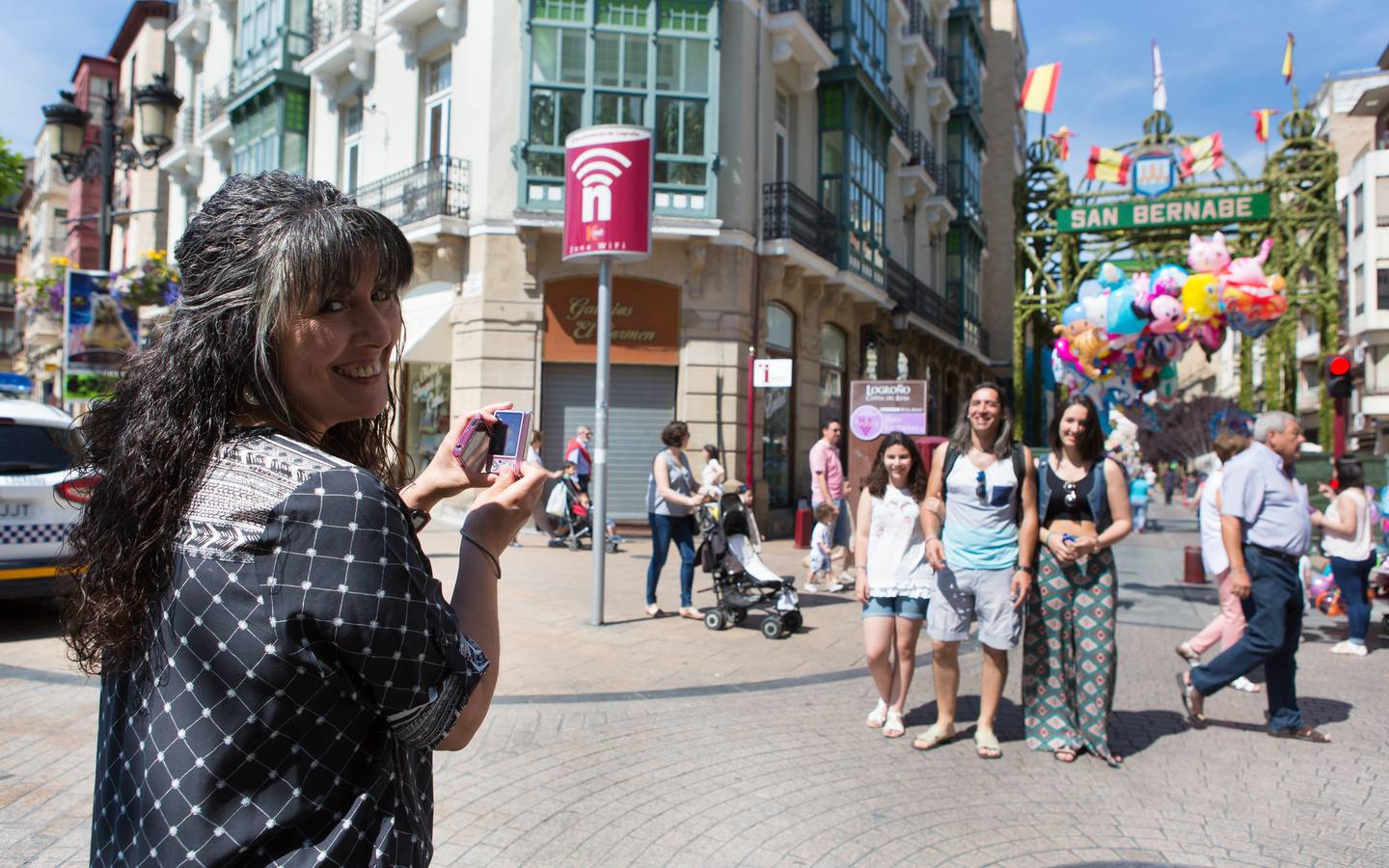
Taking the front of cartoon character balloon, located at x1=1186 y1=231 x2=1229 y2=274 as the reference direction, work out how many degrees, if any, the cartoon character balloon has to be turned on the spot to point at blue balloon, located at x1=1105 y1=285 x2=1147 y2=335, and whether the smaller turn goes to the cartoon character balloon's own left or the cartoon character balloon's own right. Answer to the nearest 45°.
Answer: approximately 90° to the cartoon character balloon's own right

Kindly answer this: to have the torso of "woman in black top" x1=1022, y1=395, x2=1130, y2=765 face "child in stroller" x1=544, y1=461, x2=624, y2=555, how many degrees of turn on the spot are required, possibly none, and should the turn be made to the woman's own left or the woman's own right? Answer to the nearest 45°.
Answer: approximately 135° to the woman's own right

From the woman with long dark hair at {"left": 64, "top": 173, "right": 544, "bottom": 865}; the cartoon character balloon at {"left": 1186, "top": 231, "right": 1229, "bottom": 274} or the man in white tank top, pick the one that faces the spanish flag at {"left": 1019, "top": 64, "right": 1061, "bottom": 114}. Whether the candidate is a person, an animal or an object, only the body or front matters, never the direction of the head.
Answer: the woman with long dark hair

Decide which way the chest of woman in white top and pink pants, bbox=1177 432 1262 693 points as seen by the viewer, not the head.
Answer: to the viewer's right

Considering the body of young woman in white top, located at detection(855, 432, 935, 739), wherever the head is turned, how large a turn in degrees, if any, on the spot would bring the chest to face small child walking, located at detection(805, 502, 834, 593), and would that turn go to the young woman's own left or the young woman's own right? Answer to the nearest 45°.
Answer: approximately 180°

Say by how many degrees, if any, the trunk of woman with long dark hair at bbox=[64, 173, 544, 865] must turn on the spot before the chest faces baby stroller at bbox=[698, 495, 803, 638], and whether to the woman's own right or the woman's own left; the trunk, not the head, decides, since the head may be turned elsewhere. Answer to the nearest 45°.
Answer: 0° — they already face it

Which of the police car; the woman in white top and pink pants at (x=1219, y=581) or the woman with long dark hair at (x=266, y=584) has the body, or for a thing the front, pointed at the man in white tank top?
the woman with long dark hair

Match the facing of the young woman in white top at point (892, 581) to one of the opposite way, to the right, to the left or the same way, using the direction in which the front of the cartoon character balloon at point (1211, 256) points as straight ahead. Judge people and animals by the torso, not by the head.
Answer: the same way

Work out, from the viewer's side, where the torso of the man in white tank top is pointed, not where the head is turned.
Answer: toward the camera

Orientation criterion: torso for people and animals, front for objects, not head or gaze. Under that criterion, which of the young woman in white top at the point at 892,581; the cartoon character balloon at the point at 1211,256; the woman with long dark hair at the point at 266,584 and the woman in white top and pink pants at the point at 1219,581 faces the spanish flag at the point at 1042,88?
the woman with long dark hair

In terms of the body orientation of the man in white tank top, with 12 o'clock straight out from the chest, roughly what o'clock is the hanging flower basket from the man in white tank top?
The hanging flower basket is roughly at 4 o'clock from the man in white tank top.

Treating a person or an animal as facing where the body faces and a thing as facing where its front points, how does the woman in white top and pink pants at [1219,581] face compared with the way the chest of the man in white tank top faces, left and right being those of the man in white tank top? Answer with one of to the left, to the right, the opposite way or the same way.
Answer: to the left

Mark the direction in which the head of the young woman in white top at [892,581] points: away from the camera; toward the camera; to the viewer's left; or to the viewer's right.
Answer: toward the camera

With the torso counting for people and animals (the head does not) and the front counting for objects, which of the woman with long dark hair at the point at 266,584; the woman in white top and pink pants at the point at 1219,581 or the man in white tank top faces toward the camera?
the man in white tank top

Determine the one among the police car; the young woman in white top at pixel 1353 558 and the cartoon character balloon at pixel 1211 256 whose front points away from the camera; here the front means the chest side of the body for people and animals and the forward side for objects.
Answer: the police car

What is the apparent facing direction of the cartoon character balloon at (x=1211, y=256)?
toward the camera

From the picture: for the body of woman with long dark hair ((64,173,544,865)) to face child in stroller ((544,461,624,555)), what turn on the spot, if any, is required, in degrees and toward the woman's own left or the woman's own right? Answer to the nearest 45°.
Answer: approximately 45° to the woman's own left

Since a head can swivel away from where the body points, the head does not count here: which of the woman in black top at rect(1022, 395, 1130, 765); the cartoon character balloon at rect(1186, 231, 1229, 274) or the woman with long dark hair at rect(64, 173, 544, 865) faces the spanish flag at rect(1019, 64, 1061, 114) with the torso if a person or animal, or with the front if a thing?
the woman with long dark hair

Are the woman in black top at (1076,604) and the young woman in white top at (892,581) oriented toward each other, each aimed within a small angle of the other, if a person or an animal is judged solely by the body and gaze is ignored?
no

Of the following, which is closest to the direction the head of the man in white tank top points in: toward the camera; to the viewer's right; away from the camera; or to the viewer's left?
toward the camera
